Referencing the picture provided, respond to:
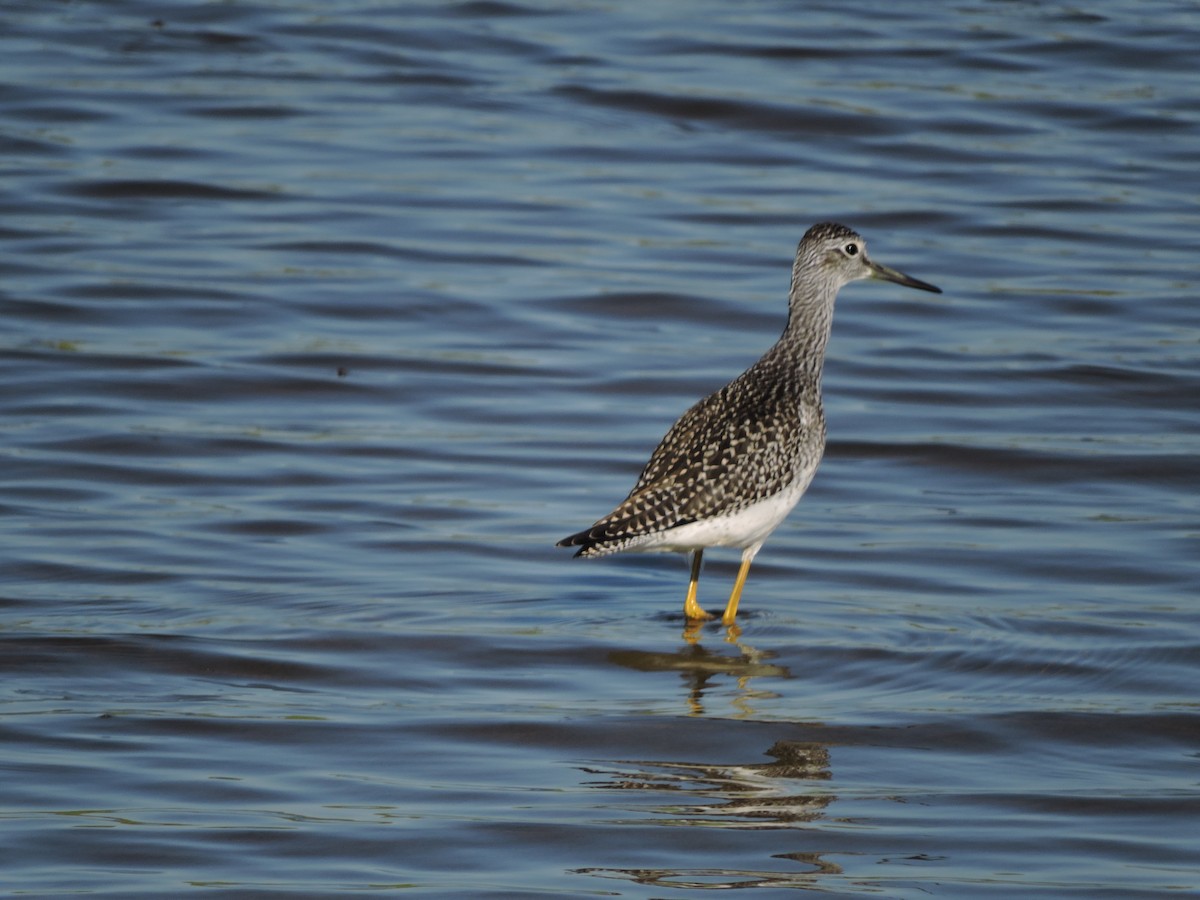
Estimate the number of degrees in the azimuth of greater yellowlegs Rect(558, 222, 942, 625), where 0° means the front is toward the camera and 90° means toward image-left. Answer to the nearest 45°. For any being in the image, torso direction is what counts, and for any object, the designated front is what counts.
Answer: approximately 270°
